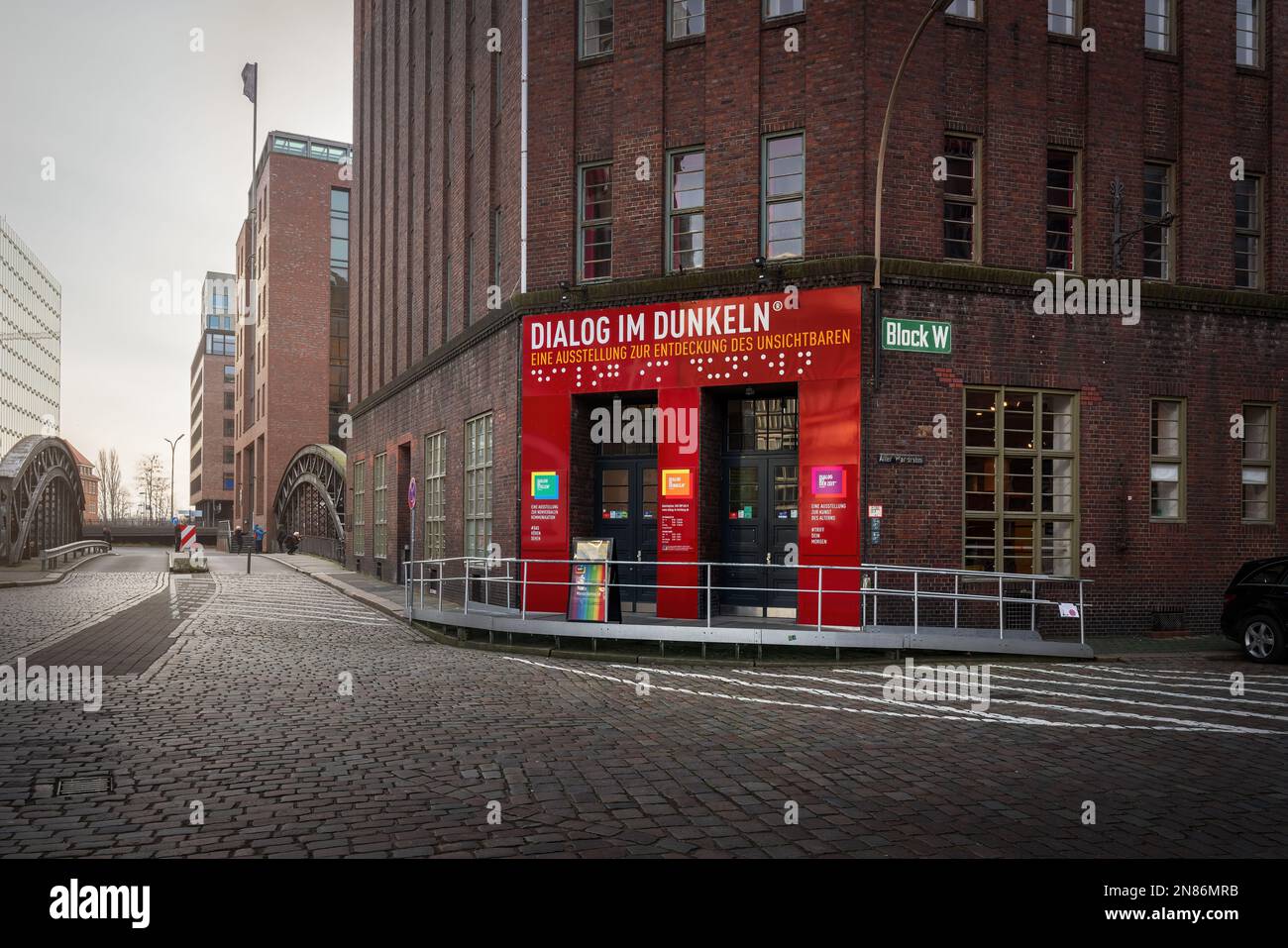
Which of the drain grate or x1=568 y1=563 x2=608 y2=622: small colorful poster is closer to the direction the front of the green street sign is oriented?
the drain grate

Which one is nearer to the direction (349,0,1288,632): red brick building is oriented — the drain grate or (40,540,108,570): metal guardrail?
the drain grate

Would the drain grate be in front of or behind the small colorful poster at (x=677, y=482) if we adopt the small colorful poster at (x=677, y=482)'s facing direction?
in front

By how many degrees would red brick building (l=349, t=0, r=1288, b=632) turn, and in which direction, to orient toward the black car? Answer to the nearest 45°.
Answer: approximately 45° to its left

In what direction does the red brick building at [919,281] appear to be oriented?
toward the camera

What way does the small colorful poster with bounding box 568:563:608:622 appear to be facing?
toward the camera

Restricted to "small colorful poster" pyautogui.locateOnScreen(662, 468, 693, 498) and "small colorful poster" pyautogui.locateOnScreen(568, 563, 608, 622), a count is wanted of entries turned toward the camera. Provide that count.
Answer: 2

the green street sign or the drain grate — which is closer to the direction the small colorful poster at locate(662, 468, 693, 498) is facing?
the drain grate

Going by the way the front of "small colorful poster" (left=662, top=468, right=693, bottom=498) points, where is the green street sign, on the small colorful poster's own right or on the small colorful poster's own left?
on the small colorful poster's own left

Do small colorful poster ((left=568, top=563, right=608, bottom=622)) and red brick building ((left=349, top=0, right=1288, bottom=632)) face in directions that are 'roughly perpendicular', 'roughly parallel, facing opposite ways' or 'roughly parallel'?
roughly parallel

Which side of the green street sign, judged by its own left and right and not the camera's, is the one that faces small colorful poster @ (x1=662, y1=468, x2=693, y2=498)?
right

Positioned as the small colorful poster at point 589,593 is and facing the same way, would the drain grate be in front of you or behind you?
in front

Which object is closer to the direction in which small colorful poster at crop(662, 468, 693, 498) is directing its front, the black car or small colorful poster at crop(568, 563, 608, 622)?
the small colorful poster

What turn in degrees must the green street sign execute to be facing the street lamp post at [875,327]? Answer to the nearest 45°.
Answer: approximately 45° to its right
